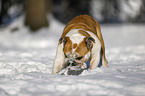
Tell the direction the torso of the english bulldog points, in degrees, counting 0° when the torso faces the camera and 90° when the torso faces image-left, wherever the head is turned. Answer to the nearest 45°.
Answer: approximately 0°
